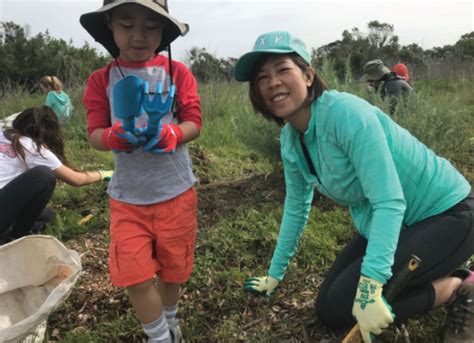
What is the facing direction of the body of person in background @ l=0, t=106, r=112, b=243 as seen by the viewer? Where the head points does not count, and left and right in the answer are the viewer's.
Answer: facing to the right of the viewer

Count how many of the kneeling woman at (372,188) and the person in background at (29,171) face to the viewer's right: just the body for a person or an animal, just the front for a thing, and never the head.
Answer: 1

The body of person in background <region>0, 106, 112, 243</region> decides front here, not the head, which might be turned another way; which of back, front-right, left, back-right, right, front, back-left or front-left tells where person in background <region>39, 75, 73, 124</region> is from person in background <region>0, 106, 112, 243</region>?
left

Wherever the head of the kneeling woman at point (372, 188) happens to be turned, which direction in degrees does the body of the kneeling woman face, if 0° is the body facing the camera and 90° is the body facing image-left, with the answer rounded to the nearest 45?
approximately 45°

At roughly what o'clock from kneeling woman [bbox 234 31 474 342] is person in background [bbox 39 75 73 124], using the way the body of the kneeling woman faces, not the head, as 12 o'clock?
The person in background is roughly at 3 o'clock from the kneeling woman.

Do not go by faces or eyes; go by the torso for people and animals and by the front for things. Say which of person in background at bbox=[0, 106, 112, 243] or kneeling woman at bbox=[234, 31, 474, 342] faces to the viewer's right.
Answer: the person in background

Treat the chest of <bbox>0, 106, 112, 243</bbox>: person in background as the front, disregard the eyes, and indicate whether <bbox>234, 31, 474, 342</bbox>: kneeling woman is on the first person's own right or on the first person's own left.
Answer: on the first person's own right

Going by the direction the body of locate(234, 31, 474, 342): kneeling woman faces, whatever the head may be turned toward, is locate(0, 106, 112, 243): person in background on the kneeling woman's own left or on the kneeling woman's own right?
on the kneeling woman's own right

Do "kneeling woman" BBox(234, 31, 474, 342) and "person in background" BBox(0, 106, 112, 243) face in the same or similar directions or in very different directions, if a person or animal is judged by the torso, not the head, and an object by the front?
very different directions

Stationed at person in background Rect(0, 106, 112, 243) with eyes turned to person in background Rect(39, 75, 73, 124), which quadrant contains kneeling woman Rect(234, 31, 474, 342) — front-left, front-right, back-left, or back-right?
back-right
